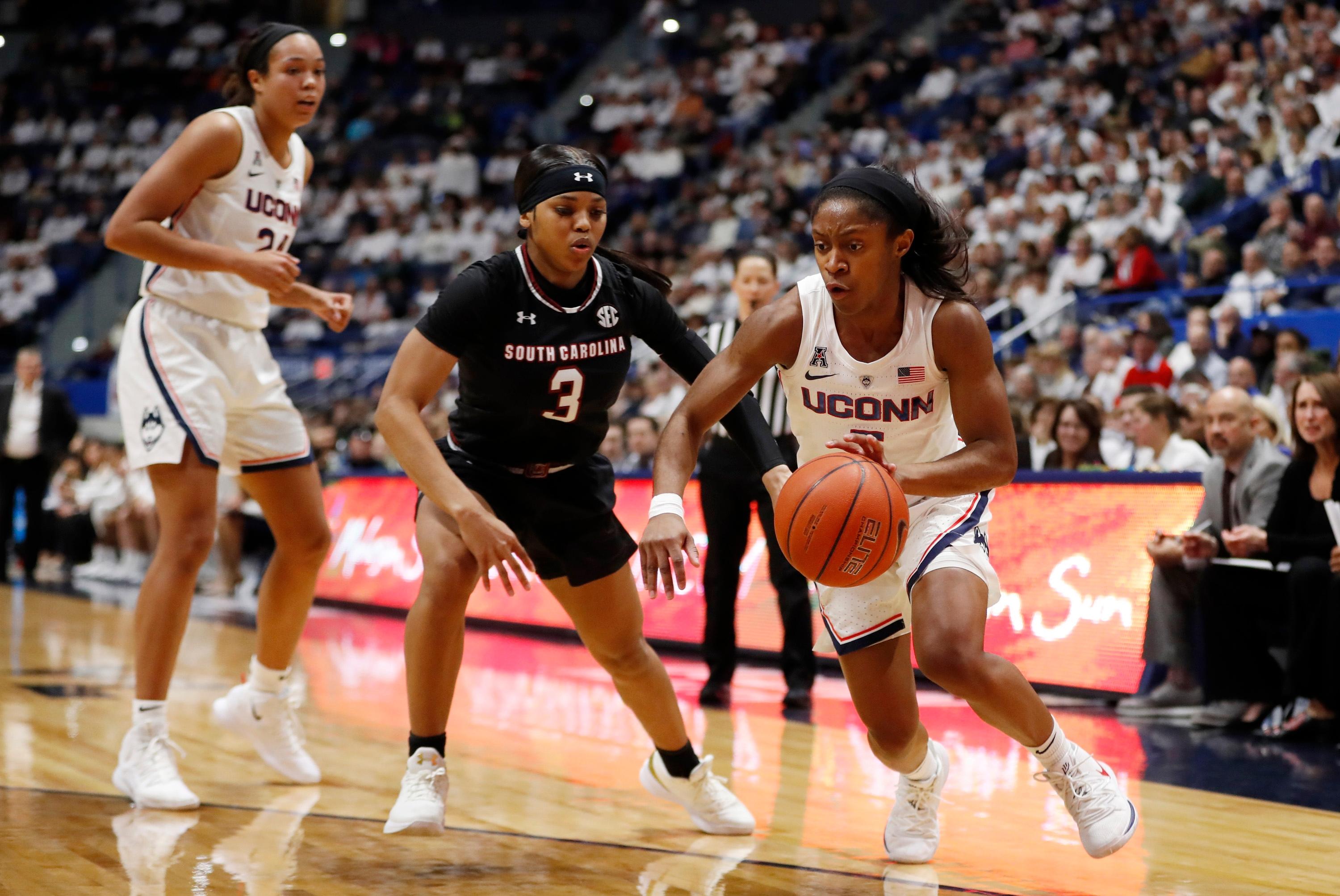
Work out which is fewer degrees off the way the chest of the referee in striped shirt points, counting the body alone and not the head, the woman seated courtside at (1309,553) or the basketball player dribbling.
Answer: the basketball player dribbling

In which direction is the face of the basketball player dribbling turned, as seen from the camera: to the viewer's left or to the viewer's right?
to the viewer's left

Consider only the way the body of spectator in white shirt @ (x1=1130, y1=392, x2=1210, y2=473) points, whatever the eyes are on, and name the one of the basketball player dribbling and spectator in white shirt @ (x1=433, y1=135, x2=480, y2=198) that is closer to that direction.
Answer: the basketball player dribbling

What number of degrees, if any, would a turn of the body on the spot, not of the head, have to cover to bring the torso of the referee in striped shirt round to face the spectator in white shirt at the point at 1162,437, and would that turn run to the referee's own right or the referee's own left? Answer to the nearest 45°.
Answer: approximately 90° to the referee's own left

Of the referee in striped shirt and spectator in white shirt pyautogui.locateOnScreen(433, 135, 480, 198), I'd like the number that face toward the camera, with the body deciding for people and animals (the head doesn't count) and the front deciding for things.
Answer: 2

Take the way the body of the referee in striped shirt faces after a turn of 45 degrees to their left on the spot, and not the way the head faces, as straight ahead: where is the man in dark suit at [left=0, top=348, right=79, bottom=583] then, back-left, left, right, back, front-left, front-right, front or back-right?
back

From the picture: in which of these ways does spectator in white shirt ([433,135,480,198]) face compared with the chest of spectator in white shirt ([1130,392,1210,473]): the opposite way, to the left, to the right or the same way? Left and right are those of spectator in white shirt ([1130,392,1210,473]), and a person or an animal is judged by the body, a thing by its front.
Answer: to the left

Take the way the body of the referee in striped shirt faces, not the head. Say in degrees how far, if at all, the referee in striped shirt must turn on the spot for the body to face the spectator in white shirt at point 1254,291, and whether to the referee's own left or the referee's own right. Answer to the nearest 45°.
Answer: approximately 135° to the referee's own left

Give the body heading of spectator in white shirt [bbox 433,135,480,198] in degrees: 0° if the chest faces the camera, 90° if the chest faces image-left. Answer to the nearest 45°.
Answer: approximately 0°
